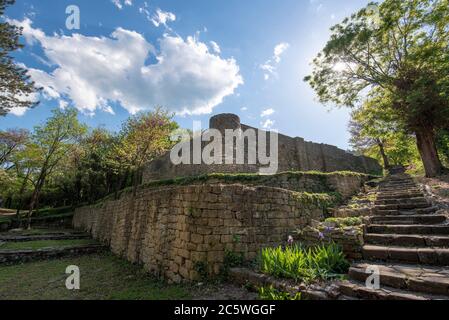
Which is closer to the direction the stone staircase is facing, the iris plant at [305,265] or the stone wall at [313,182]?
the iris plant

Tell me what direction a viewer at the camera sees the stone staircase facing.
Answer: facing the viewer

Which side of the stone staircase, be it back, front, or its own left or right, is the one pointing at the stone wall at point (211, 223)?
right

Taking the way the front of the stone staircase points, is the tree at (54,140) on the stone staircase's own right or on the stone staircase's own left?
on the stone staircase's own right

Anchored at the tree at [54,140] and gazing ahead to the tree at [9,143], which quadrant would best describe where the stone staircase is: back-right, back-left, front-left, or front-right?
back-left

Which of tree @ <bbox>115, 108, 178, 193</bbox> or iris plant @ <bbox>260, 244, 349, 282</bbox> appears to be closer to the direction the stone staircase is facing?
the iris plant

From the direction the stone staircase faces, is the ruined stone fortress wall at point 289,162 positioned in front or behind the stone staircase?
behind

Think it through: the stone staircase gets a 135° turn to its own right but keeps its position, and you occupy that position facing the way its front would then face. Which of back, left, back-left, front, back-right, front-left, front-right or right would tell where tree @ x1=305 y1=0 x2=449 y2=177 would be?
front-right
